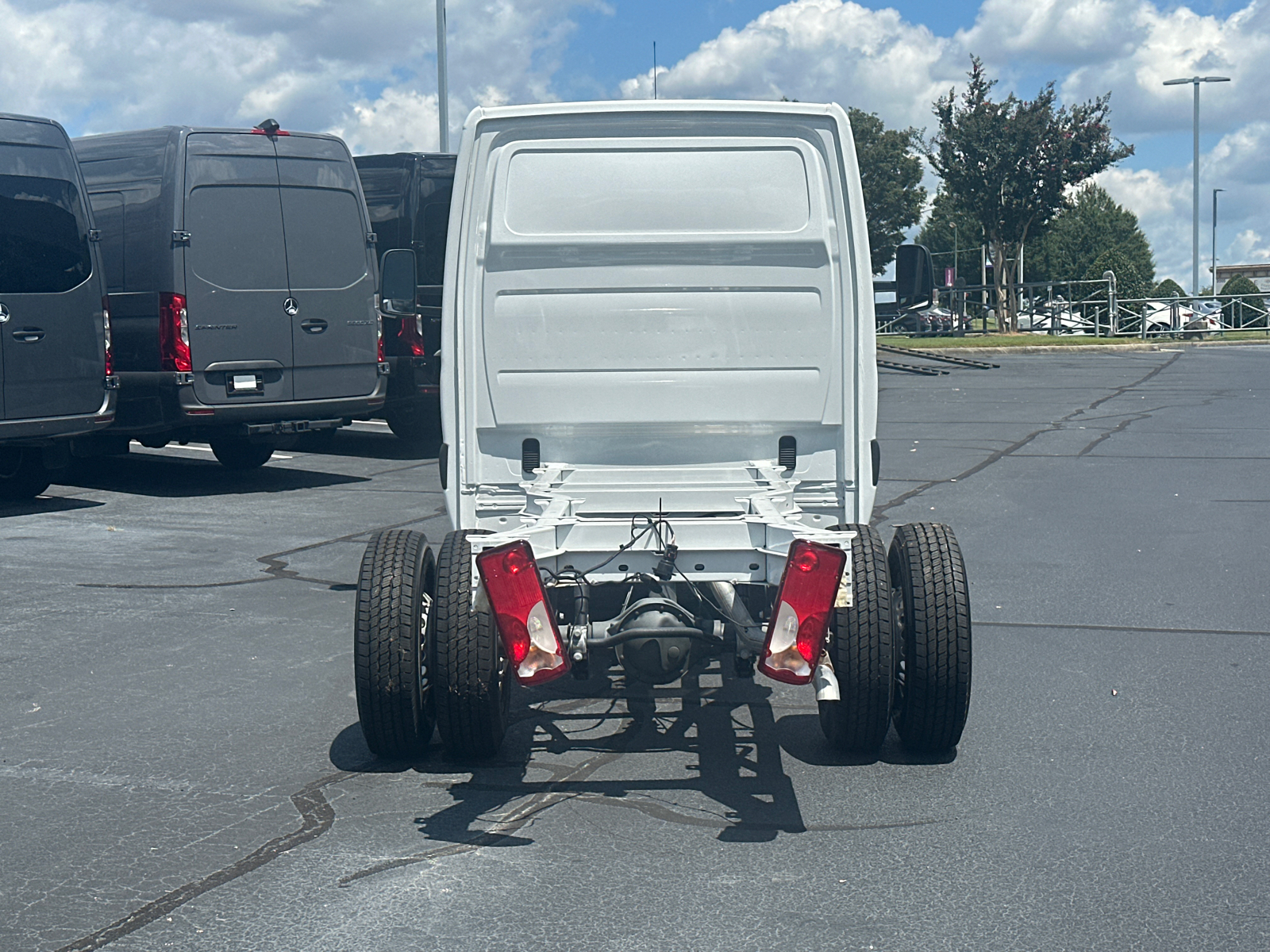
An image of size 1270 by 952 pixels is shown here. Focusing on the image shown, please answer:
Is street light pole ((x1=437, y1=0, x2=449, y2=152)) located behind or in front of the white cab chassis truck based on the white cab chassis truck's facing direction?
in front

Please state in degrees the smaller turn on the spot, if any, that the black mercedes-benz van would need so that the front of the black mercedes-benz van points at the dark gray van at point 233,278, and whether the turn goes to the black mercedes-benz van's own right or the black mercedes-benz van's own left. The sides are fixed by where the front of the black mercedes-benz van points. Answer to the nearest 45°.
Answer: approximately 90° to the black mercedes-benz van's own left

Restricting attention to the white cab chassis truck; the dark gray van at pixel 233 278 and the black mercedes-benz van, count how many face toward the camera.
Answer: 0

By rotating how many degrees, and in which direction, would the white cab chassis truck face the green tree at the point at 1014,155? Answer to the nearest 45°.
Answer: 0° — it already faces it

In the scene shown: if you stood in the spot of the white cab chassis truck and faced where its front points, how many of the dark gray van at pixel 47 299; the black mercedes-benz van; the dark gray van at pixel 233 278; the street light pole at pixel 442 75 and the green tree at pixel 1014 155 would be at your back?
0

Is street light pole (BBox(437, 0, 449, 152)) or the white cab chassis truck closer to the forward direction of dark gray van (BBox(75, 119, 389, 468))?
the street light pole

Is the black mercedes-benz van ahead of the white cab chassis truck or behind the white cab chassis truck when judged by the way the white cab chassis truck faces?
ahead

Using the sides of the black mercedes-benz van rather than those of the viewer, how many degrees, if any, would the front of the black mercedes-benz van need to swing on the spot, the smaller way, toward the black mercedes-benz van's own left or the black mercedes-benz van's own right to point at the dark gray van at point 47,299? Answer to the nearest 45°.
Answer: approximately 90° to the black mercedes-benz van's own left

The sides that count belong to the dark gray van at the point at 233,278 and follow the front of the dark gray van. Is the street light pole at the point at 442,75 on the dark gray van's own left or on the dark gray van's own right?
on the dark gray van's own right

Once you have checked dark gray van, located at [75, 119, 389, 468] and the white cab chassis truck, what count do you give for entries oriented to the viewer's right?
0

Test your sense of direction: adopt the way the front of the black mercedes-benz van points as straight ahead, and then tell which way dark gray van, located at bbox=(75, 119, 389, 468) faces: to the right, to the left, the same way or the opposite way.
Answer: the same way

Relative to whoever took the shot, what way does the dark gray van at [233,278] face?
facing away from the viewer and to the left of the viewer

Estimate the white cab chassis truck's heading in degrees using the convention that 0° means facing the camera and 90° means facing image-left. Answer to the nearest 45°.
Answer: approximately 180°

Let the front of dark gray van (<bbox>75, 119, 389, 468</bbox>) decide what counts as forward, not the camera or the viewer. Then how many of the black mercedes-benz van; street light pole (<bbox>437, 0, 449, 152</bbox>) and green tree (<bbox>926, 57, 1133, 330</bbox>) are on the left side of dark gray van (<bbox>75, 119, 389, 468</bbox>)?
0

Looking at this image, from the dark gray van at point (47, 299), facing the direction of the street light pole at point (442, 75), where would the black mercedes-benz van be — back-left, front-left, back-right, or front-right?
front-right

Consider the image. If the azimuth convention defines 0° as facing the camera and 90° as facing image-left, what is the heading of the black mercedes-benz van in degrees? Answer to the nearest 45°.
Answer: approximately 135°

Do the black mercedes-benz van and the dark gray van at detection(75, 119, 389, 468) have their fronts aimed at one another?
no
